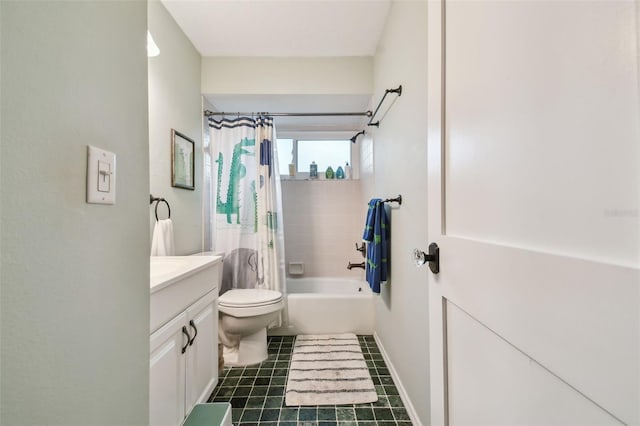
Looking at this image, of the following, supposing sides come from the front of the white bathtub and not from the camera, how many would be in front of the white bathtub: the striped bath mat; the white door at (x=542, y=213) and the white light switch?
3

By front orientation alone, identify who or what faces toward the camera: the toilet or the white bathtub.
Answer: the white bathtub

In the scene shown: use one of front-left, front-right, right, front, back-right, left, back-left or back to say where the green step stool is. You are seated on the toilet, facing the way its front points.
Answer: right

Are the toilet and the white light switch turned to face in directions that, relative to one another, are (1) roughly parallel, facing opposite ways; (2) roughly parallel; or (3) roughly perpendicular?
roughly parallel

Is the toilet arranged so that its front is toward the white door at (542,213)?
no

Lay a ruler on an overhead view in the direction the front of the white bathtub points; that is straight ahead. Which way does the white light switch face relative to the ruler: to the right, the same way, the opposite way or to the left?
to the left

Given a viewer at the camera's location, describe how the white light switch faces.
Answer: facing the viewer and to the right of the viewer

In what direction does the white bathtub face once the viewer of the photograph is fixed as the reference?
facing the viewer

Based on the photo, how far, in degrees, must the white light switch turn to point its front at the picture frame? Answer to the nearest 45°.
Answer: approximately 135° to its left

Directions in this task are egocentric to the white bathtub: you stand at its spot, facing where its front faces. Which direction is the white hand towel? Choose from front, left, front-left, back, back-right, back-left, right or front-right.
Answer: front-right

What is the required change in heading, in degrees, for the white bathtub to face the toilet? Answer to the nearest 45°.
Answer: approximately 45° to its right

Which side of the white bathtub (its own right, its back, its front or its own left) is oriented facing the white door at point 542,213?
front
